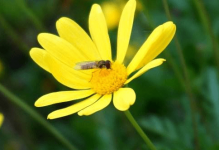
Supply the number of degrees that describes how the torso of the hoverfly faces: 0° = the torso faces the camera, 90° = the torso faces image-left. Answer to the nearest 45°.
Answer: approximately 270°
